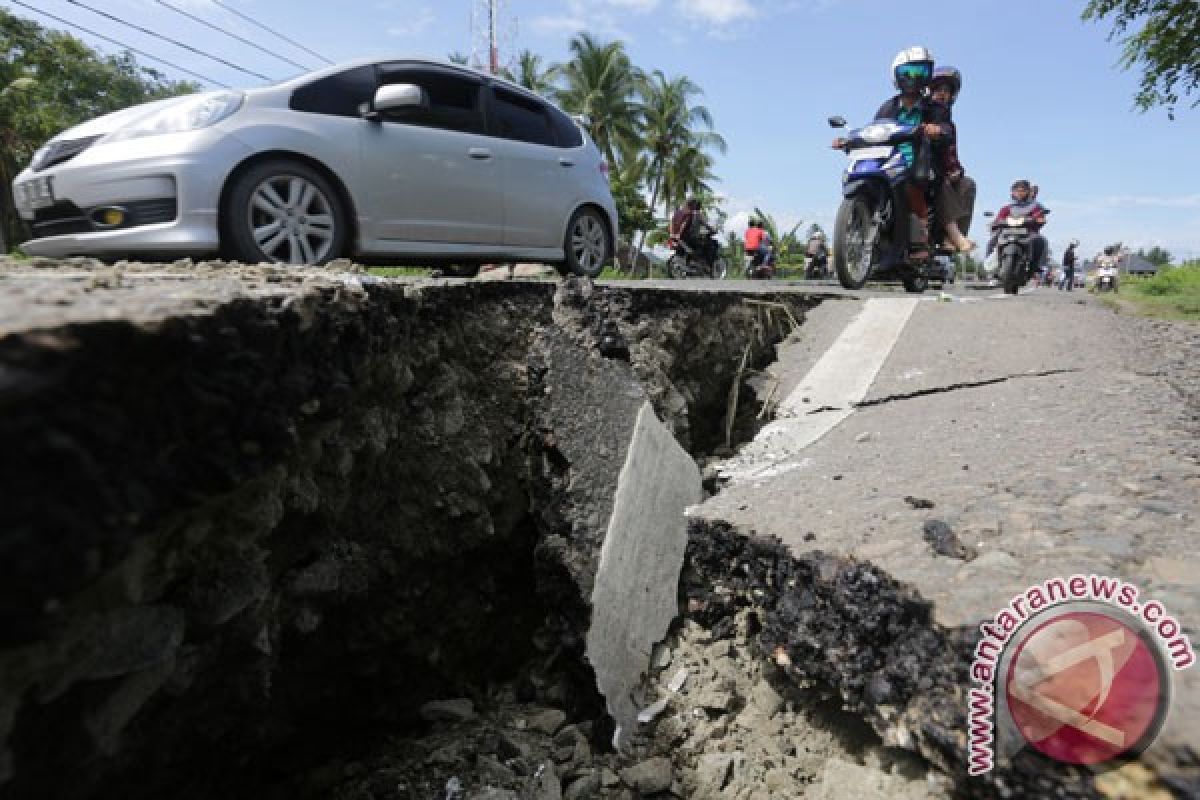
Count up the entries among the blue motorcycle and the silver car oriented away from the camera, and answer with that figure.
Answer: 0

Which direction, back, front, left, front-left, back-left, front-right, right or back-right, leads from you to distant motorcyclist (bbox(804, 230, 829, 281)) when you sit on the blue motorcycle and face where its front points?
back-right

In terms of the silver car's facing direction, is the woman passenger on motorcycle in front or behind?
behind

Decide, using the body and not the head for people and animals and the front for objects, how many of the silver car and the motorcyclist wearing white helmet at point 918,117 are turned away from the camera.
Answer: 0

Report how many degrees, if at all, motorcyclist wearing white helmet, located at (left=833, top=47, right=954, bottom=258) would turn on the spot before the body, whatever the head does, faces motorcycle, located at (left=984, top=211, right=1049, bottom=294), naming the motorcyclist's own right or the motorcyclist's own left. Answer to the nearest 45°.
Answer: approximately 180°

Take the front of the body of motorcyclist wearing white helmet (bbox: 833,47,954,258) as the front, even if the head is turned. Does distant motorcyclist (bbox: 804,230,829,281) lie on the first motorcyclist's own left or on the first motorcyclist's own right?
on the first motorcyclist's own right

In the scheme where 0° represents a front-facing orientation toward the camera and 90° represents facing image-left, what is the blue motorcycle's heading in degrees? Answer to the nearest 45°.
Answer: approximately 45°

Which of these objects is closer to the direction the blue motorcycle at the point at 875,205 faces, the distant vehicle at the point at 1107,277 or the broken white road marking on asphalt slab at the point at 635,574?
the broken white road marking on asphalt slab

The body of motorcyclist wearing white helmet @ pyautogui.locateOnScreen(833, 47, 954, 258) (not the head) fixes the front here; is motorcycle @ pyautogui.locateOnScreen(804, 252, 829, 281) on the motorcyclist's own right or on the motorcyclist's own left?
on the motorcyclist's own right

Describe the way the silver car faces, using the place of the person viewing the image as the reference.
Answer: facing the viewer and to the left of the viewer

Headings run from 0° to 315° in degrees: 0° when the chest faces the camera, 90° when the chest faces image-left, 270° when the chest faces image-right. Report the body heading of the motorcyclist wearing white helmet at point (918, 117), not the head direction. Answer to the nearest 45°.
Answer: approximately 45°

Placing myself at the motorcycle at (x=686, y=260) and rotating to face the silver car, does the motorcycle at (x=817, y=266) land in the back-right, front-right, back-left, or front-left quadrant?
back-left

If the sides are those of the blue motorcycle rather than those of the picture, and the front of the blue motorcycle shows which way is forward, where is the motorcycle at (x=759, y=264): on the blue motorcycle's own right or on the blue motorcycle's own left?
on the blue motorcycle's own right

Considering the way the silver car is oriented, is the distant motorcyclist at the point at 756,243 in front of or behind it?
behind
